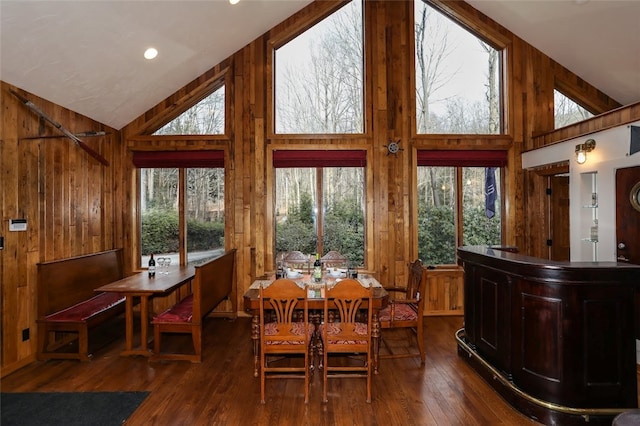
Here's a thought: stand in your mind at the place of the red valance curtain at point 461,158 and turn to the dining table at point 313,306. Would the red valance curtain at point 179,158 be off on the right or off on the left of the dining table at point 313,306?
right

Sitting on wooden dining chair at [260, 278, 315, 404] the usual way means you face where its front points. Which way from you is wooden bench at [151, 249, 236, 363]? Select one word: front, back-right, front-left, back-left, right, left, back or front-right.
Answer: front-left

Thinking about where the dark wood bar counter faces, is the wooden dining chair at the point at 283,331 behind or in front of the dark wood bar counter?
in front

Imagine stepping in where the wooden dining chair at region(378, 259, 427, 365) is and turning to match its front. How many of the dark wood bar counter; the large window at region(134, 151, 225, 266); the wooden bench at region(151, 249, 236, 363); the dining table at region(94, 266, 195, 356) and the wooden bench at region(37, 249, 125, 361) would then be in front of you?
4

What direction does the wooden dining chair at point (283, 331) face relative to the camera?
away from the camera

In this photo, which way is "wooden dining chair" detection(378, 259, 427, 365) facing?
to the viewer's left

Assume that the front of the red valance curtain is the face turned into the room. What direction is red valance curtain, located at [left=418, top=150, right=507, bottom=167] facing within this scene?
toward the camera

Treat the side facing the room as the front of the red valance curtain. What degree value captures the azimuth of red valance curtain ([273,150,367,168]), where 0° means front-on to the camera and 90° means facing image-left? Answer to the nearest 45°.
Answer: approximately 0°

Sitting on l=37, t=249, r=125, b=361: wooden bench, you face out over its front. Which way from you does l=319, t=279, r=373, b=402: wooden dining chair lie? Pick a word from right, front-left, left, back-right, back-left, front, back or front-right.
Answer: front

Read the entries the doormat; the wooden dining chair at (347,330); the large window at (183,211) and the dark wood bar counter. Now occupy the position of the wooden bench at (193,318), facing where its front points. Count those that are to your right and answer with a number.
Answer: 1

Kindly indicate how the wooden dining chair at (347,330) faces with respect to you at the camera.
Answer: facing away from the viewer

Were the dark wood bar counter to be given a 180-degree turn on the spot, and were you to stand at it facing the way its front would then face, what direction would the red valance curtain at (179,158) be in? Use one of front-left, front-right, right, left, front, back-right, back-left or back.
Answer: back-left

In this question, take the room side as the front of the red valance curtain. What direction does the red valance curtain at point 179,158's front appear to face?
toward the camera

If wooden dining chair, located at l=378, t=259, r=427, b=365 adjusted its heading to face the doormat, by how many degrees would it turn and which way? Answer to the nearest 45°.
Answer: approximately 45° to its left

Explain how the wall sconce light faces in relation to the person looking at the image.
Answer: facing the viewer and to the left of the viewer

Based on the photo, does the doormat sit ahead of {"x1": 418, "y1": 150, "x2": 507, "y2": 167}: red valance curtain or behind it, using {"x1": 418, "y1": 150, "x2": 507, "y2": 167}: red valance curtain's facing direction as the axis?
ahead

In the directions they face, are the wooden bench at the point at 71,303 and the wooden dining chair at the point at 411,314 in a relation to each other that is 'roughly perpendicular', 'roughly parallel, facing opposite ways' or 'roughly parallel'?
roughly parallel, facing opposite ways

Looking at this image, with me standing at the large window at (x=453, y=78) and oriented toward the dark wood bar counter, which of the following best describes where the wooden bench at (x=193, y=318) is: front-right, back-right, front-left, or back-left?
front-right

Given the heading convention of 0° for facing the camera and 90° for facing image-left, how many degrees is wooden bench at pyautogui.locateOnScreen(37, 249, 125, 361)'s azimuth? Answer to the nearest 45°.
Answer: approximately 315°
